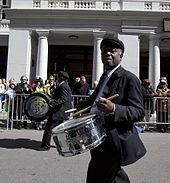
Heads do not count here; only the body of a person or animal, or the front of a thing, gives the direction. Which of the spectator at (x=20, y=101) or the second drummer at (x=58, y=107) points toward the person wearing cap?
the spectator

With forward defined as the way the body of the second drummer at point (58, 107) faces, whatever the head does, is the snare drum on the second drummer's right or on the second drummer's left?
on the second drummer's left

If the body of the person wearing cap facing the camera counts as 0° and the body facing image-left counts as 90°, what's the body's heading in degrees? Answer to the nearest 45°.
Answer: approximately 45°

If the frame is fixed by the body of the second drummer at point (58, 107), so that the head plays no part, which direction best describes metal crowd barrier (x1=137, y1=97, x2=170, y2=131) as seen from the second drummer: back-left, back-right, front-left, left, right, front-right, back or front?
back-right

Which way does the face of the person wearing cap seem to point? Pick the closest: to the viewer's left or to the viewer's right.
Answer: to the viewer's left

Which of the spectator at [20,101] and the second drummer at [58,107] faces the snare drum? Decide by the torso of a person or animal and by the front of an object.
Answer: the spectator

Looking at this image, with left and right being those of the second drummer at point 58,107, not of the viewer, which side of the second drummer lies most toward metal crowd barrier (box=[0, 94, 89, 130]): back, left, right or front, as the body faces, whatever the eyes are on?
right

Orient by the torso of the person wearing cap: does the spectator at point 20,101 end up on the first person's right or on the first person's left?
on the first person's right

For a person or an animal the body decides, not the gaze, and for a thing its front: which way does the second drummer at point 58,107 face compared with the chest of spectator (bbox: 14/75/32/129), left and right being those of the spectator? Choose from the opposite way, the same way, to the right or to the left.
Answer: to the right

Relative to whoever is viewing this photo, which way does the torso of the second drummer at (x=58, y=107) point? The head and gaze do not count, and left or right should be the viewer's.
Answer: facing to the left of the viewer
